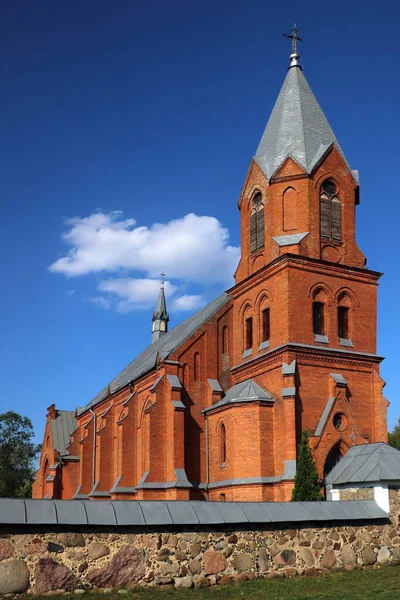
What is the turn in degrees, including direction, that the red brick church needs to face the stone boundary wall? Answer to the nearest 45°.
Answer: approximately 45° to its right

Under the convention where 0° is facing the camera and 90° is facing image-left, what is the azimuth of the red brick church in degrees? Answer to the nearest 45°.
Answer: approximately 315°
